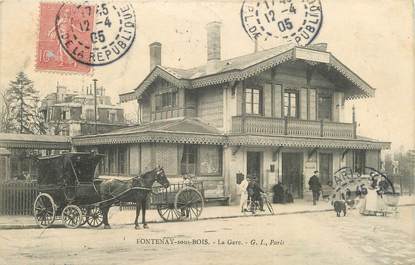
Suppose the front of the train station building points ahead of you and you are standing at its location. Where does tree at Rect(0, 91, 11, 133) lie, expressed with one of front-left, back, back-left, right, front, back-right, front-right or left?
right

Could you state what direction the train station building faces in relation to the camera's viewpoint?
facing the viewer and to the right of the viewer

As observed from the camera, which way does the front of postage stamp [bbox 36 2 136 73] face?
facing the viewer

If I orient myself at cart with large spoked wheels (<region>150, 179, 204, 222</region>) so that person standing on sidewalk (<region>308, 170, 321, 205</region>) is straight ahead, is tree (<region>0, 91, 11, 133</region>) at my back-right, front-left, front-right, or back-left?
back-left

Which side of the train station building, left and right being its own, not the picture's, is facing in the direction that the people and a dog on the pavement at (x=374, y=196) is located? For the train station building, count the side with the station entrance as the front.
front
